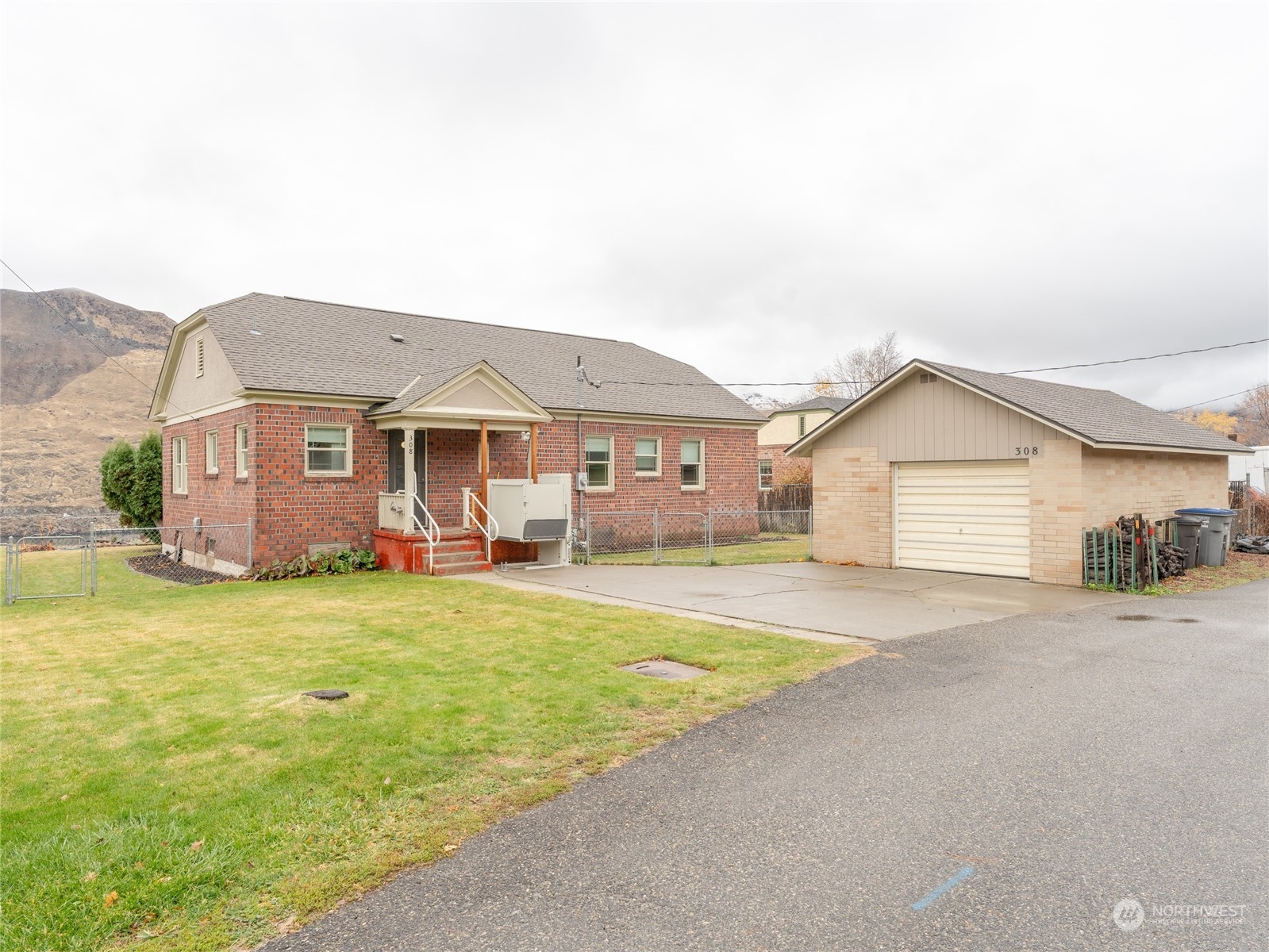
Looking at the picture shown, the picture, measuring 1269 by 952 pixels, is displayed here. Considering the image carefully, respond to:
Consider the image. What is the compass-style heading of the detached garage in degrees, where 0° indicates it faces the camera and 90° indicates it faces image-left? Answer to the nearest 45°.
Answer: approximately 45°

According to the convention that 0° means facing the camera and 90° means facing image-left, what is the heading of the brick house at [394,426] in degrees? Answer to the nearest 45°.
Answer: approximately 315°

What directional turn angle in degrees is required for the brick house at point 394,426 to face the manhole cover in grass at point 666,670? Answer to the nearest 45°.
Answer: approximately 45° to its right

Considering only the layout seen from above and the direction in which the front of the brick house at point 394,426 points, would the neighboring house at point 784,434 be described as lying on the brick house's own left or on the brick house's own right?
on the brick house's own left

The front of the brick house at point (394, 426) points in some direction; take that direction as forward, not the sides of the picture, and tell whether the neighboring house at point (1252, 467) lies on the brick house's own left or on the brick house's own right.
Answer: on the brick house's own left

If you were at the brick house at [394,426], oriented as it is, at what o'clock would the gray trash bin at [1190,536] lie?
The gray trash bin is roughly at 11 o'clock from the brick house.
